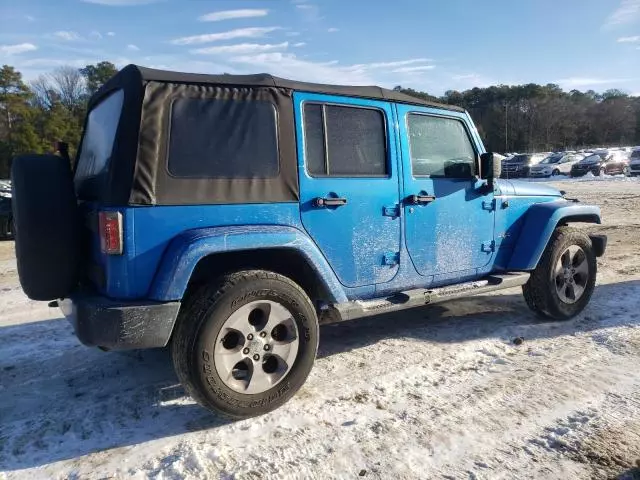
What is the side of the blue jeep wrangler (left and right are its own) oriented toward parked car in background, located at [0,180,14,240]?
left

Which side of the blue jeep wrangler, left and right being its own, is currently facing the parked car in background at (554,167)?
front

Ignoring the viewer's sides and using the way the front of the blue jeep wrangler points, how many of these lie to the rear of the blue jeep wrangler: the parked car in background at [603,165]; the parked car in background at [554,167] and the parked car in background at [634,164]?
0

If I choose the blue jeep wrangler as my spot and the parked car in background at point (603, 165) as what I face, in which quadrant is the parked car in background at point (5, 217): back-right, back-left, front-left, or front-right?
front-left

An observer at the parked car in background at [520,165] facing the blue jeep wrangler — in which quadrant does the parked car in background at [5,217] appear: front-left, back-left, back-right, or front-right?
front-right

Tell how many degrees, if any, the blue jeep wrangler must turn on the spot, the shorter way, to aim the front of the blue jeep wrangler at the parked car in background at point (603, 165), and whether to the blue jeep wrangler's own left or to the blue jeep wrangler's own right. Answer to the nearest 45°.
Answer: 0° — it already faces it

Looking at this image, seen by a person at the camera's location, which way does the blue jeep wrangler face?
facing away from the viewer and to the right of the viewer

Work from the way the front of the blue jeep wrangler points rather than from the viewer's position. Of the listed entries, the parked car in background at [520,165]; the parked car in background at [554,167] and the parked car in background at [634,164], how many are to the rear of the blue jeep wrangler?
0

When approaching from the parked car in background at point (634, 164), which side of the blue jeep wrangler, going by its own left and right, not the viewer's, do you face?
front
